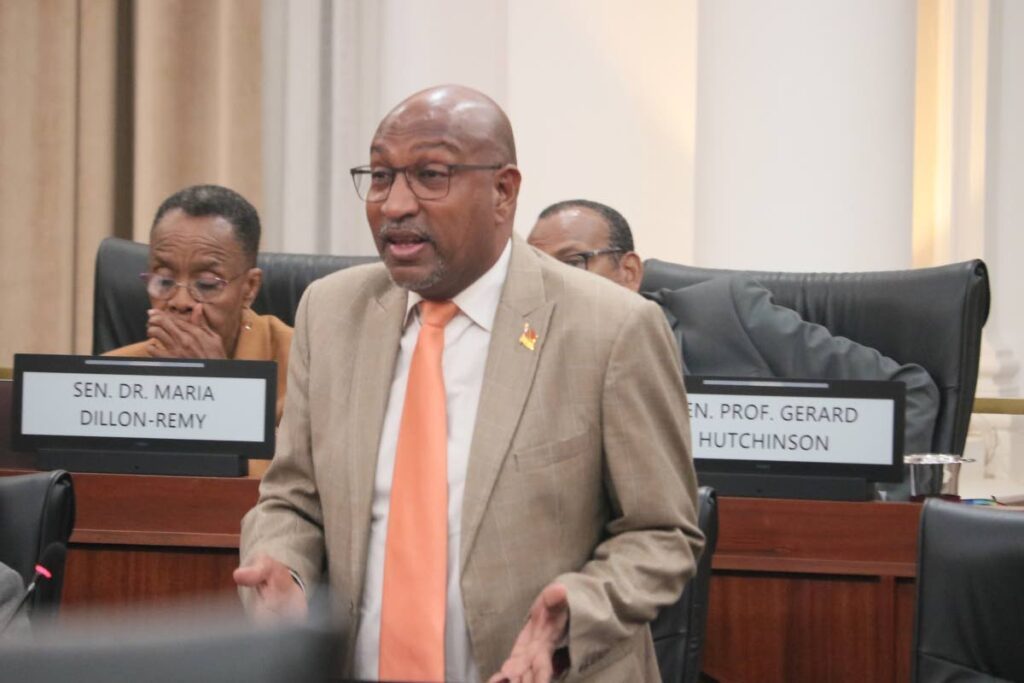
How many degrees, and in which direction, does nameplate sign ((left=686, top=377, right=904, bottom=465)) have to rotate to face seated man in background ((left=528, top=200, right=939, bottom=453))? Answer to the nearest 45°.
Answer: approximately 180°

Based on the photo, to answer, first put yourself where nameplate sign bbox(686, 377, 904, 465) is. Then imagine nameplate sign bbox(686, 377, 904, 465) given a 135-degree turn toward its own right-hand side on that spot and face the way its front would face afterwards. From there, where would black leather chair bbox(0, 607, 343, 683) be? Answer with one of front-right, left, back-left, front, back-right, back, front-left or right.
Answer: back-left

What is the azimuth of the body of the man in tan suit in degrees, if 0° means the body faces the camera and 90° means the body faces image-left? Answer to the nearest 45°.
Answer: approximately 45°

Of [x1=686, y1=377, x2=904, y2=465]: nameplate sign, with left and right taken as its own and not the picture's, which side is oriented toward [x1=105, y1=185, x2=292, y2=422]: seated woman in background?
right

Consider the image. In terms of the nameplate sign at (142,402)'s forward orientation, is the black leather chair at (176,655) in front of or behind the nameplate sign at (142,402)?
in front

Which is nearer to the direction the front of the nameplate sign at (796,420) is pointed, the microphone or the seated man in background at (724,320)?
the microphone

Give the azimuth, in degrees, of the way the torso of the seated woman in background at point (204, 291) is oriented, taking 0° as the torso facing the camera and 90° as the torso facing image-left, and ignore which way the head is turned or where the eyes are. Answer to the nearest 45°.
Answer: approximately 45°

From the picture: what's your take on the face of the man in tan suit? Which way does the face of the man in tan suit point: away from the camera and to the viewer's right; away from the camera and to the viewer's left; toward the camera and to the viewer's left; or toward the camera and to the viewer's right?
toward the camera and to the viewer's left

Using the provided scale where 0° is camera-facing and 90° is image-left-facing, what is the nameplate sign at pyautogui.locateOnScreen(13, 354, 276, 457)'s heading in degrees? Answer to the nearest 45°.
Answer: approximately 0°

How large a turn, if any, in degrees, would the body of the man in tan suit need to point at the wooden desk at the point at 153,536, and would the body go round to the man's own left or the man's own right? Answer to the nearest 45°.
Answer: approximately 90° to the man's own right

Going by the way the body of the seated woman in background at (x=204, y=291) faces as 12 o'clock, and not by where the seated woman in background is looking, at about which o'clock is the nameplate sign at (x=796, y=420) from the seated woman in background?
The nameplate sign is roughly at 9 o'clock from the seated woman in background.

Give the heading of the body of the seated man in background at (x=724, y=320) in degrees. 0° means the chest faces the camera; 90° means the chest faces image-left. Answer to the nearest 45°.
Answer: approximately 45°
